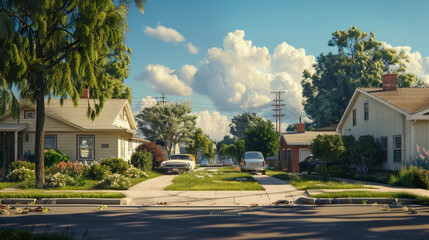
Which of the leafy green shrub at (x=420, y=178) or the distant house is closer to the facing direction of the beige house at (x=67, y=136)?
the leafy green shrub

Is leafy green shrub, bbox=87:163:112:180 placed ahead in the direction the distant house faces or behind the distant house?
ahead

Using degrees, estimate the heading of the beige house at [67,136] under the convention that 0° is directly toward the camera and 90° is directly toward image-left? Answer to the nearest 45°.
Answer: approximately 0°

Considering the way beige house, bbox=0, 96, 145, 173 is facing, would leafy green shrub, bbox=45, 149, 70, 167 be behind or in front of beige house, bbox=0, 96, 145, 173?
in front

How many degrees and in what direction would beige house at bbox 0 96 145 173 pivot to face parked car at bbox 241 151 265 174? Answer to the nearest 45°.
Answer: approximately 90° to its left

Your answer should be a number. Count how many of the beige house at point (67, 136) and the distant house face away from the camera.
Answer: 0

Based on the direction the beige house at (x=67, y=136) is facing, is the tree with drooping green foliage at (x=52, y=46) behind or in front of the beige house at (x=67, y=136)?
in front
